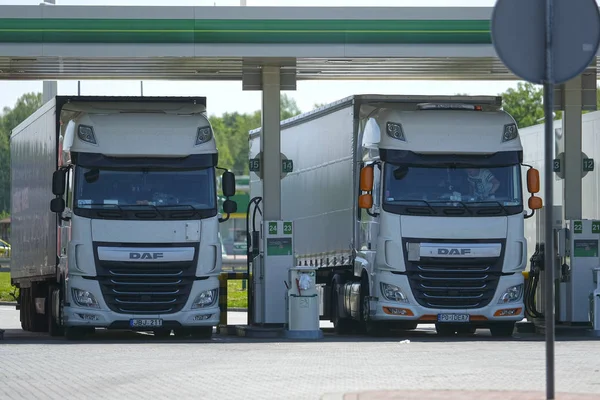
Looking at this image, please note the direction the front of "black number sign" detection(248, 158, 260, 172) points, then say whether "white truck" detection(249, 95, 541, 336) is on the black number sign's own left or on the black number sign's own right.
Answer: on the black number sign's own left

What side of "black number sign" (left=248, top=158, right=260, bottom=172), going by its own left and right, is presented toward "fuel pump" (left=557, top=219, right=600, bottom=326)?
left

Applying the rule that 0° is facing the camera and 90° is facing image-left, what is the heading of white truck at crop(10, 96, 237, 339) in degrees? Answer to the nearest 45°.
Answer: approximately 0°

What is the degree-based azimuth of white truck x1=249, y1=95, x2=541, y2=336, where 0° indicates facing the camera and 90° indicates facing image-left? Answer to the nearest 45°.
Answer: approximately 0°
